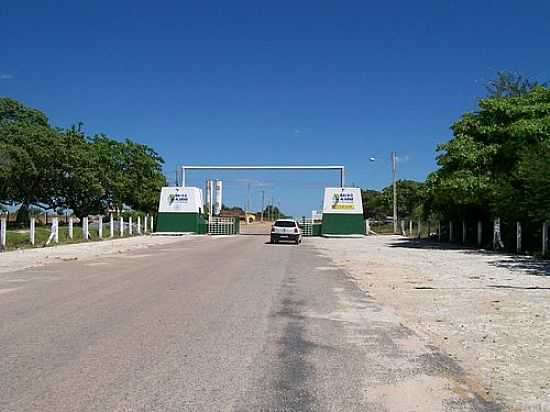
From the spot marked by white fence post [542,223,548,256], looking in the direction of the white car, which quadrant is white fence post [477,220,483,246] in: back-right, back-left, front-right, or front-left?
front-right

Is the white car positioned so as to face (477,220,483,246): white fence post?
no

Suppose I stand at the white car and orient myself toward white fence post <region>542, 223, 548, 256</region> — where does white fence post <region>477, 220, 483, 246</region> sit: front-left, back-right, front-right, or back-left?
front-left

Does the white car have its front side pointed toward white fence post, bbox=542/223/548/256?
no
